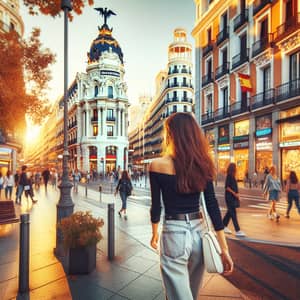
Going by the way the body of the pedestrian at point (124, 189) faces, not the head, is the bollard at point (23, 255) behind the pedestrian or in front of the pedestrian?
behind

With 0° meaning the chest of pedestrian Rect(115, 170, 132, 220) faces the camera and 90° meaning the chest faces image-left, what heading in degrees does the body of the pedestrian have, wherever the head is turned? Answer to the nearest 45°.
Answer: approximately 180°

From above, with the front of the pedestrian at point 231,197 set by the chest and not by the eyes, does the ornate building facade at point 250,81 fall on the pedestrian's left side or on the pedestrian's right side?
on the pedestrian's left side
